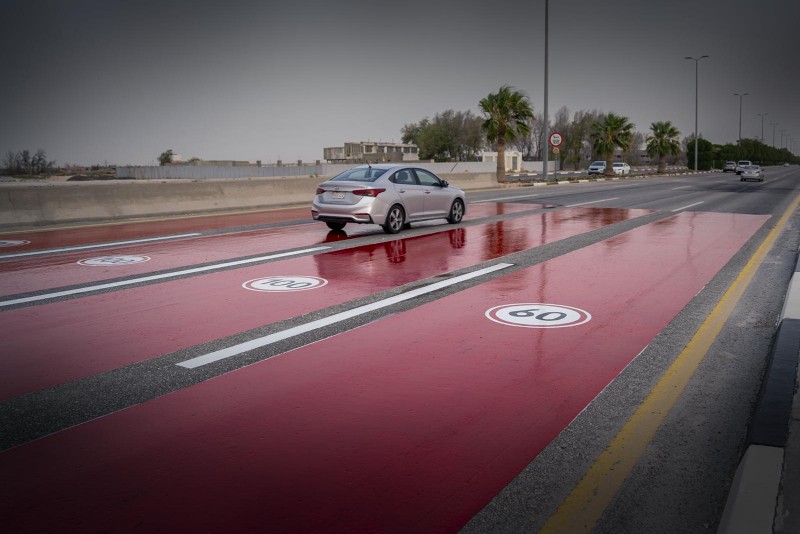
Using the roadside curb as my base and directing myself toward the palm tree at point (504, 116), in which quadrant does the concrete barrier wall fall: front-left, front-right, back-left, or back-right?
front-left

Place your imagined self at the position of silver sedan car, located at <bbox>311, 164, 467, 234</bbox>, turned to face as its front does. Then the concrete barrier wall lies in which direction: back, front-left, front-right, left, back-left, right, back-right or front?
left

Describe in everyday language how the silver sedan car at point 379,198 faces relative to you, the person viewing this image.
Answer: facing away from the viewer and to the right of the viewer

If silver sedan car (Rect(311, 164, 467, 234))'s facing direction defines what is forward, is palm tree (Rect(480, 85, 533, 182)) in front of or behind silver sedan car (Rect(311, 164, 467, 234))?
in front

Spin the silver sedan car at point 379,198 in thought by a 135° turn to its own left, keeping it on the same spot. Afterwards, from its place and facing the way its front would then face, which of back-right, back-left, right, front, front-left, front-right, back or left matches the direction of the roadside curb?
left

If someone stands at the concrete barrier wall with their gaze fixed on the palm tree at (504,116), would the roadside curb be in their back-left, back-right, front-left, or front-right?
back-right
